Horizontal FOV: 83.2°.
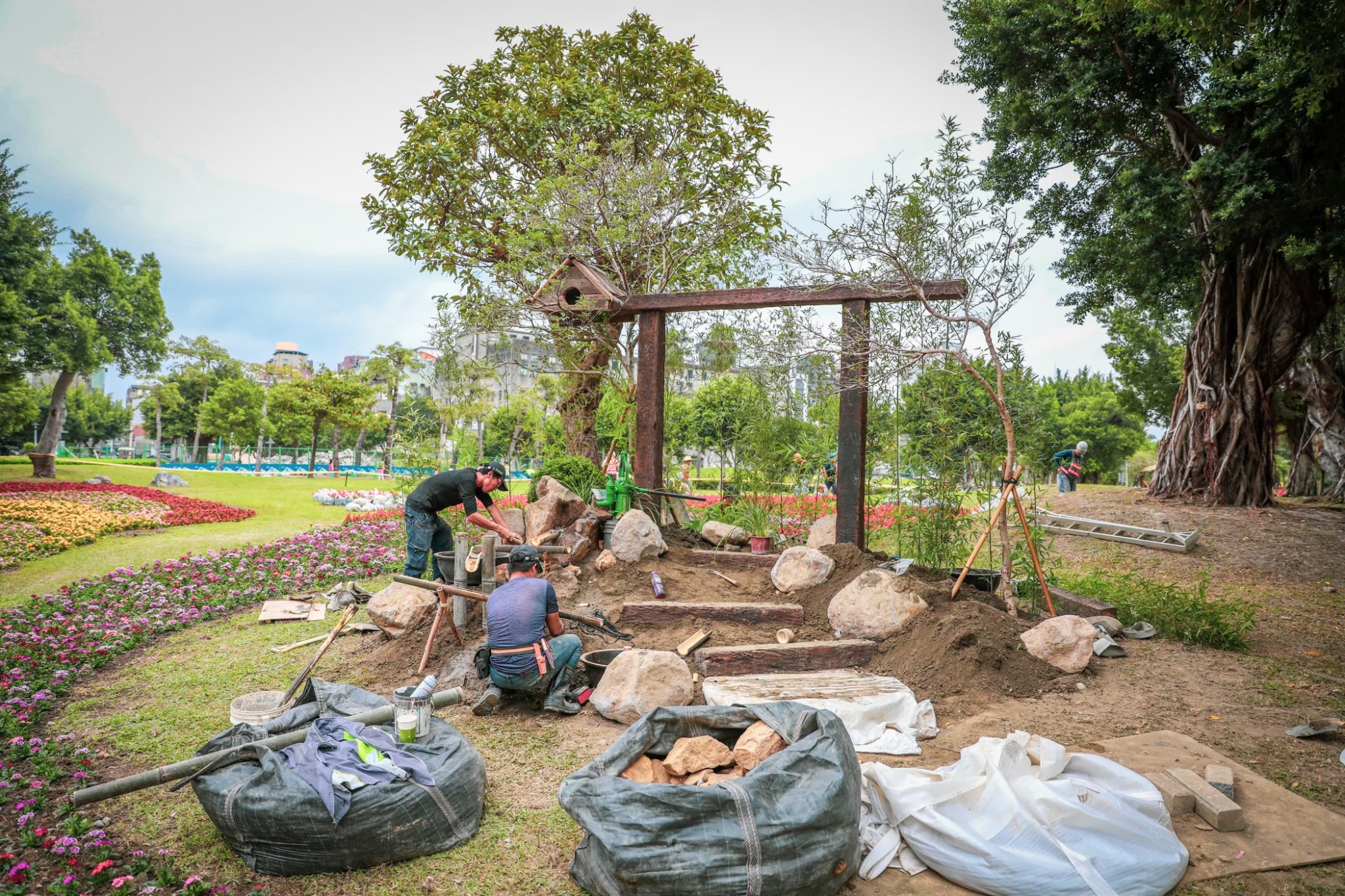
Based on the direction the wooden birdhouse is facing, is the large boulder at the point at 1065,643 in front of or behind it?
in front

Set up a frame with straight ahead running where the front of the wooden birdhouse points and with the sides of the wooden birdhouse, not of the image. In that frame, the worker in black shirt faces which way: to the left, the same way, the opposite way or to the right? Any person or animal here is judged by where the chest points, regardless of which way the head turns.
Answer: to the left

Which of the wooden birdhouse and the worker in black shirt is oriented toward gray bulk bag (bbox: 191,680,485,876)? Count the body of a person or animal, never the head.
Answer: the wooden birdhouse

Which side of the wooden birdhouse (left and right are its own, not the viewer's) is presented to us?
front

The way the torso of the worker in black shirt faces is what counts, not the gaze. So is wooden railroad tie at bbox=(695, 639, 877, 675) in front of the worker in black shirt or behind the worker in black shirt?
in front

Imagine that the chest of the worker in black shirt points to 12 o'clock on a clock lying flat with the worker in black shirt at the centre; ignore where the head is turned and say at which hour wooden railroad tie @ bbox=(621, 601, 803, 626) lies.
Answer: The wooden railroad tie is roughly at 1 o'clock from the worker in black shirt.

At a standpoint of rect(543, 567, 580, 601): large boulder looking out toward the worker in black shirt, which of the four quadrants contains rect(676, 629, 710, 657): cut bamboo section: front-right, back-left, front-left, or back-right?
back-left

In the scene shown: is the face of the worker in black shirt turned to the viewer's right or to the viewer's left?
to the viewer's right

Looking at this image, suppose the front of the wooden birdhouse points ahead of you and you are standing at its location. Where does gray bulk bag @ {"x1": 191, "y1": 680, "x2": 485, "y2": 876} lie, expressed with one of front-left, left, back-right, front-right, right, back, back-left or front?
front

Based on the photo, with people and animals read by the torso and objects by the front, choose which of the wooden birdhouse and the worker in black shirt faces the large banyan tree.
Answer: the worker in black shirt

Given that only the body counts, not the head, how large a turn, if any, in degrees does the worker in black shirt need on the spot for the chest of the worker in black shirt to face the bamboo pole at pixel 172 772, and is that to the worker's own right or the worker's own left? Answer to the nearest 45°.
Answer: approximately 90° to the worker's own right

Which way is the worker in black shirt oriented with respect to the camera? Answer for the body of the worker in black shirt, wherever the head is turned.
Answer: to the viewer's right

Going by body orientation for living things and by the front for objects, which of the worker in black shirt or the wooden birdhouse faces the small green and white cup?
the wooden birdhouse

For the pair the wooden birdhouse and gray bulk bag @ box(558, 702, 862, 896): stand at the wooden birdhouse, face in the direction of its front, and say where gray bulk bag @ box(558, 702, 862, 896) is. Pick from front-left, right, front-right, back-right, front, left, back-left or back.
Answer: front

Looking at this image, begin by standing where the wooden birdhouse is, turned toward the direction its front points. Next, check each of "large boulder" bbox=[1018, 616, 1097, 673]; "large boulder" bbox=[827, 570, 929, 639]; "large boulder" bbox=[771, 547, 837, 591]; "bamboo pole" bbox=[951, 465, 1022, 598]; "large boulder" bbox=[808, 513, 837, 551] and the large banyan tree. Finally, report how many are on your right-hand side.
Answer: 0

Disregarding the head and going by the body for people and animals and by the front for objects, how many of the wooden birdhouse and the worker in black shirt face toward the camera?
1
